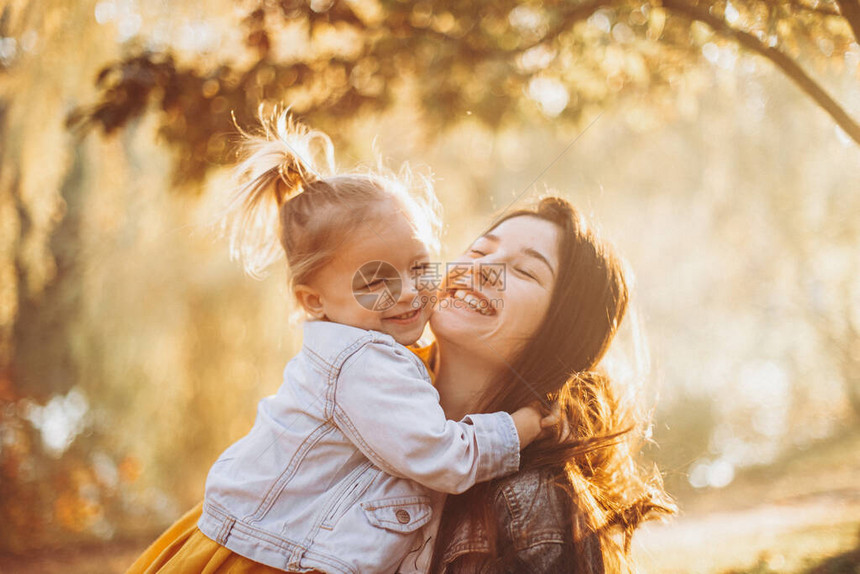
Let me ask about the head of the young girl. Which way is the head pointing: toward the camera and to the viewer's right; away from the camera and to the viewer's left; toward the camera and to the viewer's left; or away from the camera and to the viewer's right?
toward the camera and to the viewer's right

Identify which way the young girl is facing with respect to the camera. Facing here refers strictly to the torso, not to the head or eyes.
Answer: to the viewer's right
